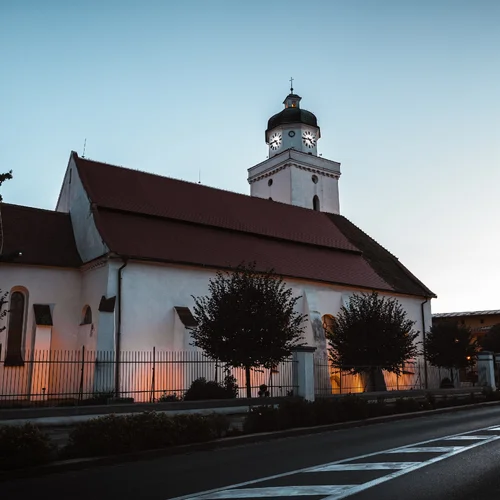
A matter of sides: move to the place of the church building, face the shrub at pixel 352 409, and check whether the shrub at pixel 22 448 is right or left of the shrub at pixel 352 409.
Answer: right

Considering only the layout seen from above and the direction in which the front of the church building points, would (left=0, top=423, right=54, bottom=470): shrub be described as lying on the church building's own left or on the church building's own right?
on the church building's own right

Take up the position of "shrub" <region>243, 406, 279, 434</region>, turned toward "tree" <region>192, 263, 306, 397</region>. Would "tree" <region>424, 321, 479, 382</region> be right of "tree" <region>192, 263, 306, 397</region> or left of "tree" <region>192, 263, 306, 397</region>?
right

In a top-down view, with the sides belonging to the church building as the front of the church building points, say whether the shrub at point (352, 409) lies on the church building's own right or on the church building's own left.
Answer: on the church building's own right

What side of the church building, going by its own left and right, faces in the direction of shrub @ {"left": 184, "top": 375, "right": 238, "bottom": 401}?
front

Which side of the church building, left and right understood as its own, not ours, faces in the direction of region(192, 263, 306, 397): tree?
front

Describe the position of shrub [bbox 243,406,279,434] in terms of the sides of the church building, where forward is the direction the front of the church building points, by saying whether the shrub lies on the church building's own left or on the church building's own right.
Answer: on the church building's own right

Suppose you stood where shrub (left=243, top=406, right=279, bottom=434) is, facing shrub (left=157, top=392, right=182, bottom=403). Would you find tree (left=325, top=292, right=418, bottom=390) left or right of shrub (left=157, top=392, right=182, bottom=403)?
right

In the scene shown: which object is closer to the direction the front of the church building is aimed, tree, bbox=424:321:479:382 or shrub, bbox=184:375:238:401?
the shrub
